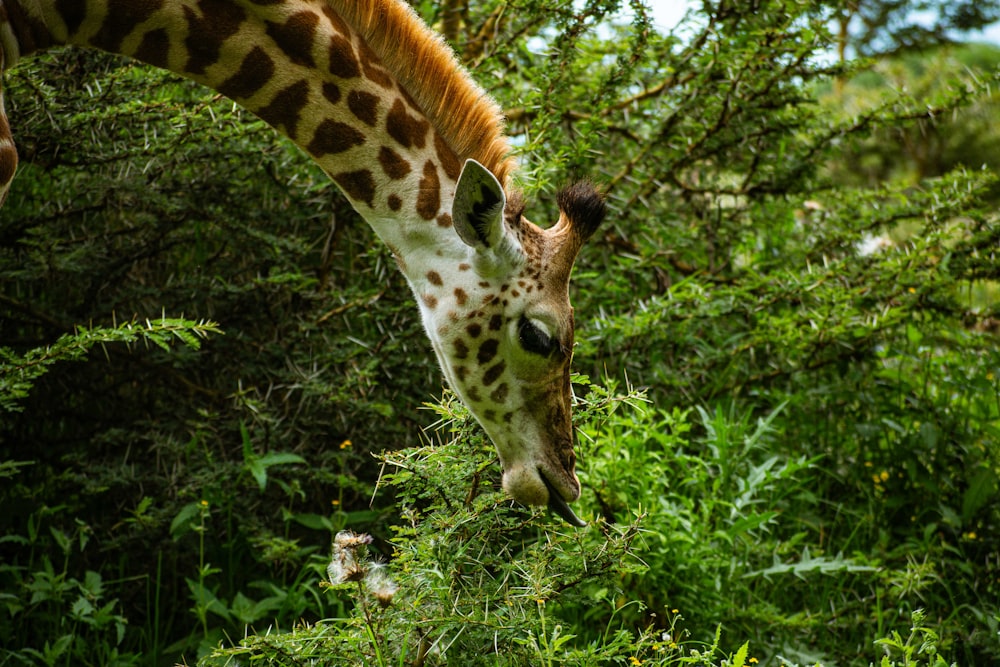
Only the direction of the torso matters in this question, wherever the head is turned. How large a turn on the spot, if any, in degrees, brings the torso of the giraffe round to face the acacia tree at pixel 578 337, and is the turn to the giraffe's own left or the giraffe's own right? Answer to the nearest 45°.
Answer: approximately 45° to the giraffe's own left

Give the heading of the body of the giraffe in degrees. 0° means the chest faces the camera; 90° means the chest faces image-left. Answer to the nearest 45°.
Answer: approximately 270°
